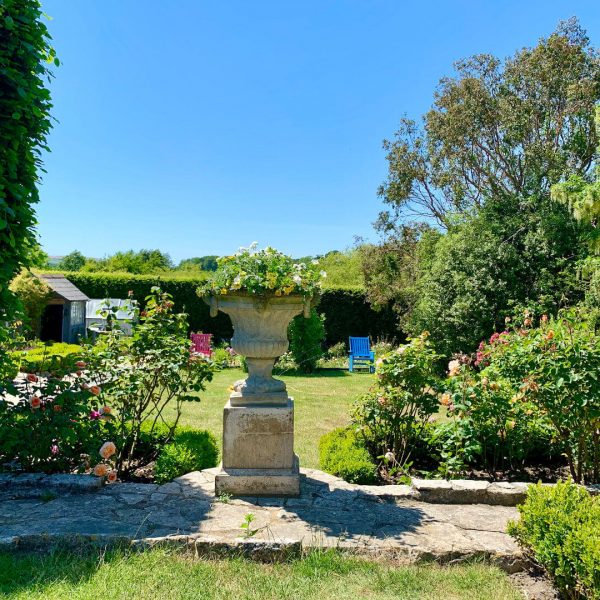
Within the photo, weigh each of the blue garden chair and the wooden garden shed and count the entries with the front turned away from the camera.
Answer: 0

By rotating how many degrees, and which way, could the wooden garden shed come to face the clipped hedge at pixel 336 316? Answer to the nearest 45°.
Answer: approximately 135° to its left

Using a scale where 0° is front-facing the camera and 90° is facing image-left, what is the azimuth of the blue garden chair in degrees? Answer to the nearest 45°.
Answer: approximately 0°

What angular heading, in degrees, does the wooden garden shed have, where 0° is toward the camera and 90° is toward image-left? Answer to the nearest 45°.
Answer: approximately 45°

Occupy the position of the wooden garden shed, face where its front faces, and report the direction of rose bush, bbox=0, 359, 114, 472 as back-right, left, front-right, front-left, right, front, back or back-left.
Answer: front-left

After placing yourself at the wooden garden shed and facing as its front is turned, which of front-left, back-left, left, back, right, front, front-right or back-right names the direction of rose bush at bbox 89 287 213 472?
front-left

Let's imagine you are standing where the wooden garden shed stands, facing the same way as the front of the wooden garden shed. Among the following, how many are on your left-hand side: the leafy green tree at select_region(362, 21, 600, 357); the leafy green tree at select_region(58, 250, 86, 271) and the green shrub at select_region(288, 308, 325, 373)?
2

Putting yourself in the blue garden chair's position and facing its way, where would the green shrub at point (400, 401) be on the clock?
The green shrub is roughly at 12 o'clock from the blue garden chair.

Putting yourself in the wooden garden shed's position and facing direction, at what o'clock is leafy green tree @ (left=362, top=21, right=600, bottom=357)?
The leafy green tree is roughly at 9 o'clock from the wooden garden shed.

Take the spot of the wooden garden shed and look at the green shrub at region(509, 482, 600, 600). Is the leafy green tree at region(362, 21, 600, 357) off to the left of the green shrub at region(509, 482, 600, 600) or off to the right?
left

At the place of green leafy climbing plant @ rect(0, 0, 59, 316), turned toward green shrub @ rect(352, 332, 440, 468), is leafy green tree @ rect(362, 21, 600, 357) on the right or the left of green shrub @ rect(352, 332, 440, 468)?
left
